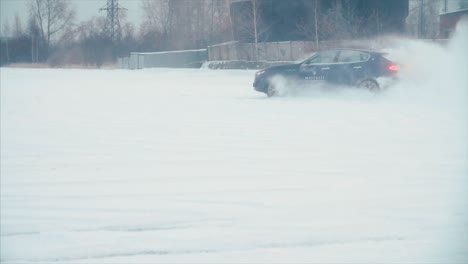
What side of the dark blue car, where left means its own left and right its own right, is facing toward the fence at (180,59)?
right

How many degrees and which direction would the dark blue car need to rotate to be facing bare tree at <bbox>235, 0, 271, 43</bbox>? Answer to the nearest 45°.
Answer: approximately 90° to its right

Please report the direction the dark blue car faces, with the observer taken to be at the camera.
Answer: facing to the left of the viewer

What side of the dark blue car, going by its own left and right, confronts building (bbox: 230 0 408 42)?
right
